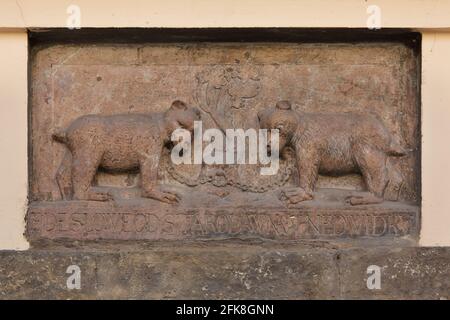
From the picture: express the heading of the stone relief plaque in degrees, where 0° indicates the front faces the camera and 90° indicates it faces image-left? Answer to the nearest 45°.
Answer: approximately 0°

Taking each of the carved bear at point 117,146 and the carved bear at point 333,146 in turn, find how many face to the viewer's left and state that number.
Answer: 1

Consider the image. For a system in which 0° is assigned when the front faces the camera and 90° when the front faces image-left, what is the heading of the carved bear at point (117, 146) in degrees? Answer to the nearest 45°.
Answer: approximately 270°

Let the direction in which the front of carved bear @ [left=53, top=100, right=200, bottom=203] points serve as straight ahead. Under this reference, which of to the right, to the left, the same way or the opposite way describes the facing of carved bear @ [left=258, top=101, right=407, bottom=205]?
the opposite way

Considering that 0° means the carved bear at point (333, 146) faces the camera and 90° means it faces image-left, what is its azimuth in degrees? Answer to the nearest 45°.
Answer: approximately 90°

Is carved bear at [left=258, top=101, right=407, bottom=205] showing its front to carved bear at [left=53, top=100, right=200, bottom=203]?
yes
